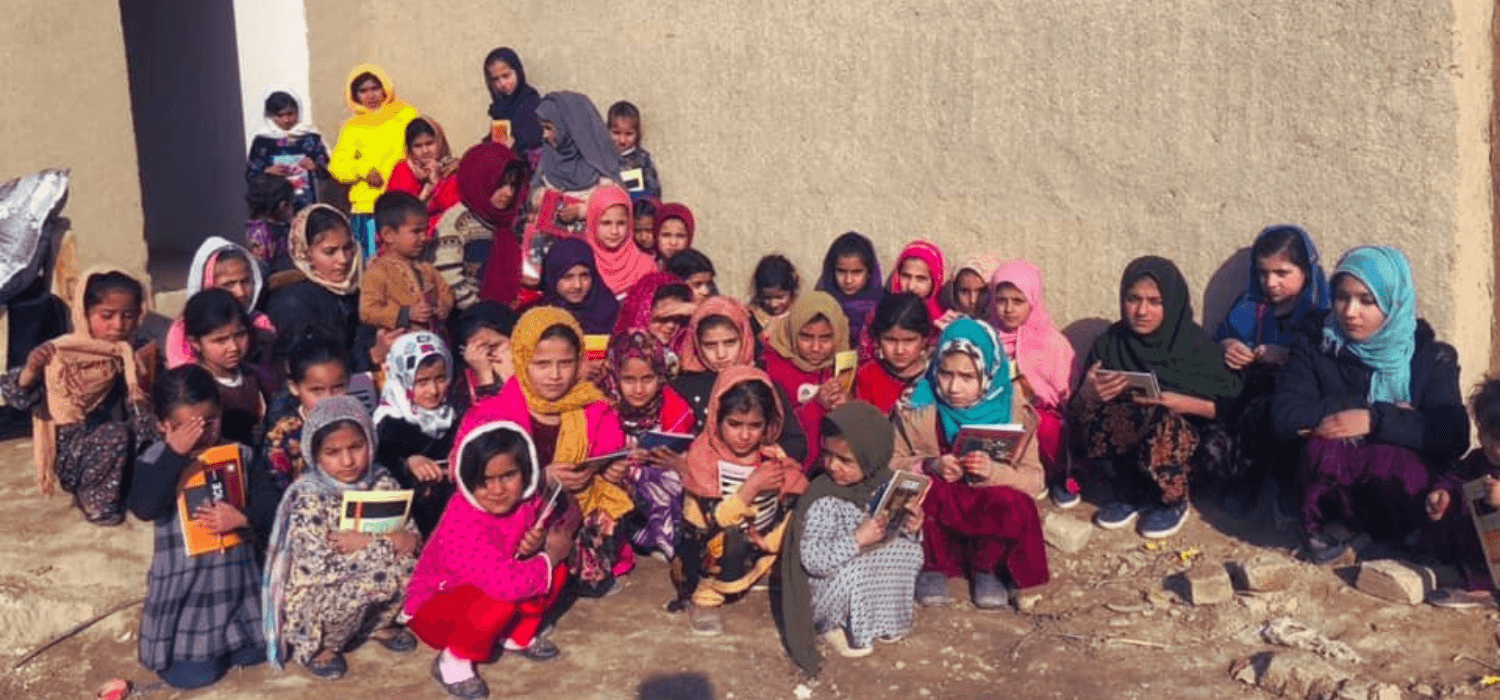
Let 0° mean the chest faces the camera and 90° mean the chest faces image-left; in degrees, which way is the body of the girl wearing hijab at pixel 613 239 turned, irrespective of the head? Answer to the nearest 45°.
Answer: approximately 0°

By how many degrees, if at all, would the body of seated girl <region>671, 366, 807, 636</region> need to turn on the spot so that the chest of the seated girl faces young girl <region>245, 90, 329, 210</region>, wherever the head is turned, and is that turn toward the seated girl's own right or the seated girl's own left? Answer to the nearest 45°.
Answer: approximately 135° to the seated girl's own right

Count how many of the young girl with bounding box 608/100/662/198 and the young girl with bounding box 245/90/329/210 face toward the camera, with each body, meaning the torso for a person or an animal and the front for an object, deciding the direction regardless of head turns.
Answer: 2

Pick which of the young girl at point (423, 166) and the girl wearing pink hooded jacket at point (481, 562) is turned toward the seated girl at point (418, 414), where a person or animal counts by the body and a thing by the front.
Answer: the young girl

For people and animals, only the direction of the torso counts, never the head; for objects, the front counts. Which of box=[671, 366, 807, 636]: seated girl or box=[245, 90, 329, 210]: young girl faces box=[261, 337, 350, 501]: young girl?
box=[245, 90, 329, 210]: young girl
